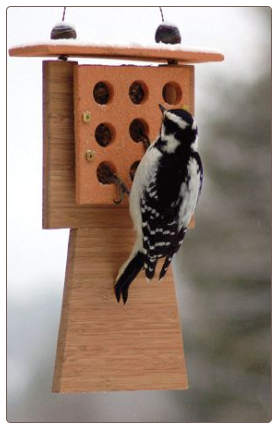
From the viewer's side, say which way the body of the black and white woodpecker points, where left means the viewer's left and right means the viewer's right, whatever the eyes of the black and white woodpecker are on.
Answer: facing away from the viewer and to the left of the viewer
